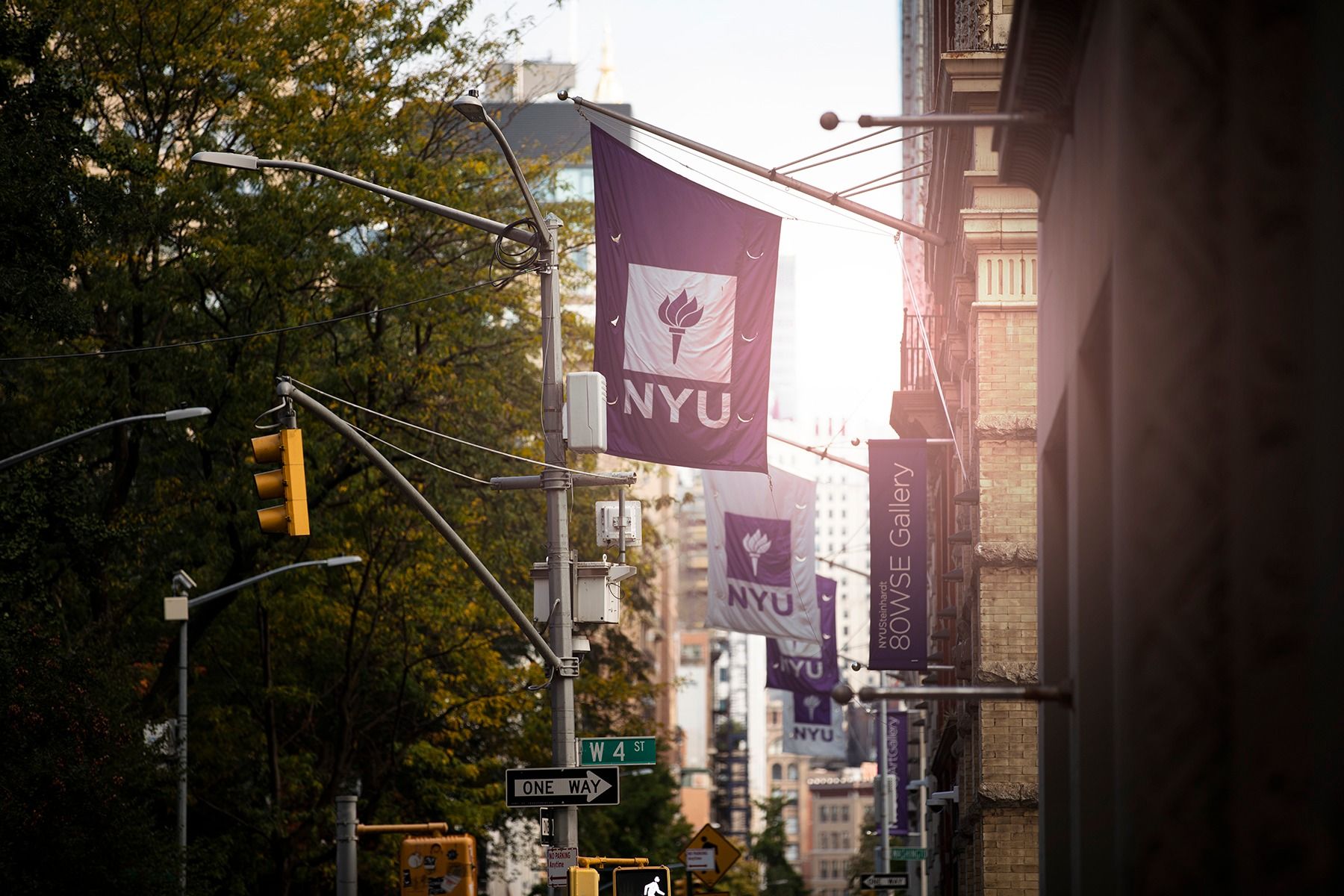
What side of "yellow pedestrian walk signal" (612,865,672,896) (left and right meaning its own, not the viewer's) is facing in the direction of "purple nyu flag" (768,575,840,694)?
back

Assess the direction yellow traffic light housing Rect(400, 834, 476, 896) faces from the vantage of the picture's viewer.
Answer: facing away from the viewer

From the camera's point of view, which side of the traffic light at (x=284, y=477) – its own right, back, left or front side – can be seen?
left

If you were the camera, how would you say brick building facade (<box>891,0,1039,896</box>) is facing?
facing to the left of the viewer

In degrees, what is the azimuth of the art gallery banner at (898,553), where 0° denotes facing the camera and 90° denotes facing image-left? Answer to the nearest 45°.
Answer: approximately 0°

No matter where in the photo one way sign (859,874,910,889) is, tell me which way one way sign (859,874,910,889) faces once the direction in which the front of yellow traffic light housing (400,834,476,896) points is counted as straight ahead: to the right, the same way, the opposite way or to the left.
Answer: the opposite way

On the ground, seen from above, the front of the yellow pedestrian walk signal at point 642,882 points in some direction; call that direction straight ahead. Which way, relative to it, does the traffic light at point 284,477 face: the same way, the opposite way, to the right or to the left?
to the right

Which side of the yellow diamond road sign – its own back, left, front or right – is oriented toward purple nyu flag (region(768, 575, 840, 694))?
back
